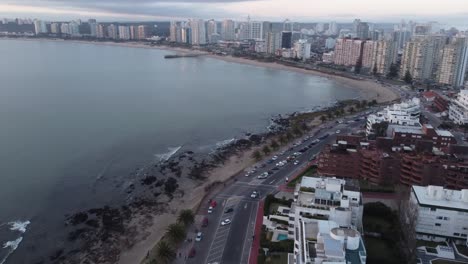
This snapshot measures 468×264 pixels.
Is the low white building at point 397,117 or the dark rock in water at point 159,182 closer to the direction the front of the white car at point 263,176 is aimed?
the dark rock in water

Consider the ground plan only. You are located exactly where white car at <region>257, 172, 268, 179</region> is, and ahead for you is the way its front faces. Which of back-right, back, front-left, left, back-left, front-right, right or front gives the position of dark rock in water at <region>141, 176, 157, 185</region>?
front-right

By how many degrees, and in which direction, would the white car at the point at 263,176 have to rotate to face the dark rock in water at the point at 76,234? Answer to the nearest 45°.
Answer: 0° — it already faces it

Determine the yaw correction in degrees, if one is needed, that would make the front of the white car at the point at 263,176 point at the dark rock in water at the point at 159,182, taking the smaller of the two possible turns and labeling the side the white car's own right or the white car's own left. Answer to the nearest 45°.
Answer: approximately 45° to the white car's own right

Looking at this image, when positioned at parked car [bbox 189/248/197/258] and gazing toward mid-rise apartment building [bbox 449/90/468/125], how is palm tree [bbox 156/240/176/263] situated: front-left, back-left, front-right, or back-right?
back-left

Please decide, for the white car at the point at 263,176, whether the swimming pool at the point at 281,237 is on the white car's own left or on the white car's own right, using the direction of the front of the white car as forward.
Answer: on the white car's own left

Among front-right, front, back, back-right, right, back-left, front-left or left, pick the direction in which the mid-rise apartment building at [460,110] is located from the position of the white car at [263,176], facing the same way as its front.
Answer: back

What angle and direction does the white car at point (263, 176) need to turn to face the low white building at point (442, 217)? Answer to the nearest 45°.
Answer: approximately 90° to its left

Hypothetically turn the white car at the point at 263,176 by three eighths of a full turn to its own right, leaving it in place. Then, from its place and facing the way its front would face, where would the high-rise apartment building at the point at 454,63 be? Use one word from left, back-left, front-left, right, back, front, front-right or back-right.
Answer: front-right

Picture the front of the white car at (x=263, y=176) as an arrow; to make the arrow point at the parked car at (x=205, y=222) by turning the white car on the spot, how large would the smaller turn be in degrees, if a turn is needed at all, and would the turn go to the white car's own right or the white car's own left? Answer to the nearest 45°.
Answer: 0° — it already faces it

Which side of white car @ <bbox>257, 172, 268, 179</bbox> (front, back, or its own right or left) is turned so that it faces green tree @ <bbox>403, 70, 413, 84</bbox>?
back

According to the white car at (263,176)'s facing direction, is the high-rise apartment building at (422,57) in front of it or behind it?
behind

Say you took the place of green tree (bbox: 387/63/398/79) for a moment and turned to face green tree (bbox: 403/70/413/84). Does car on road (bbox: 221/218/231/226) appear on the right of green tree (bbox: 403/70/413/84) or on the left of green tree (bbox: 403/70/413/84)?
right

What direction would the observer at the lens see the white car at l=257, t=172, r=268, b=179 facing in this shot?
facing the viewer and to the left of the viewer
